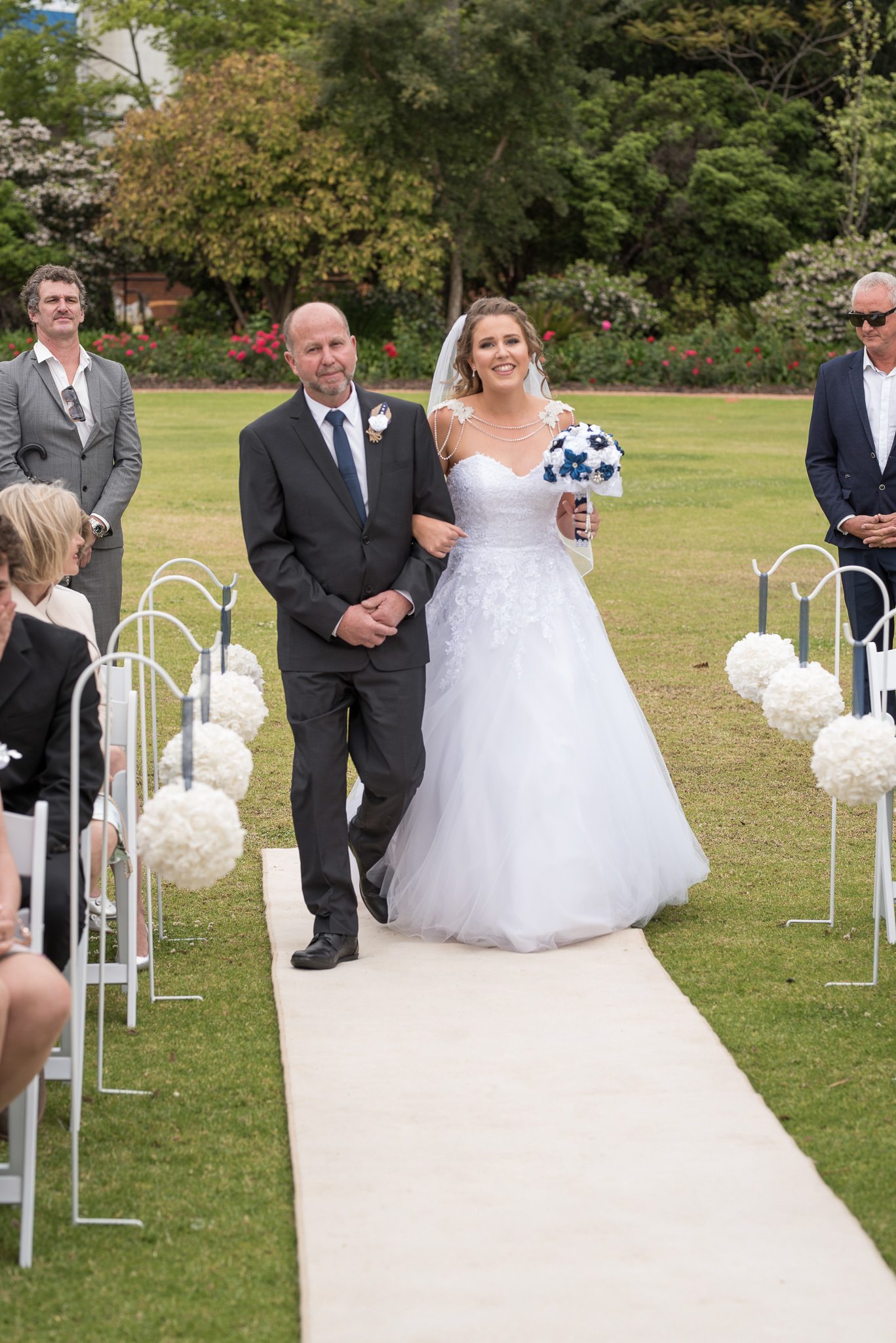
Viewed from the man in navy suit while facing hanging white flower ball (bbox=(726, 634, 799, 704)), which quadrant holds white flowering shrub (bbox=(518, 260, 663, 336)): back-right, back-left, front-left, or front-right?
back-right

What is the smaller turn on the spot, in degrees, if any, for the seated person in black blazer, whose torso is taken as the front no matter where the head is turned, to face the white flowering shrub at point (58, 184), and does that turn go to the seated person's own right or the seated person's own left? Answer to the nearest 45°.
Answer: approximately 180°

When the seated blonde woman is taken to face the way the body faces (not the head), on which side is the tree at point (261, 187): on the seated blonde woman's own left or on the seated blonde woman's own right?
on the seated blonde woman's own left

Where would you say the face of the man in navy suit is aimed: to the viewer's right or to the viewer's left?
to the viewer's left

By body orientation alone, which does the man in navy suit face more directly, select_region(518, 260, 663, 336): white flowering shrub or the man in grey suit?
the man in grey suit

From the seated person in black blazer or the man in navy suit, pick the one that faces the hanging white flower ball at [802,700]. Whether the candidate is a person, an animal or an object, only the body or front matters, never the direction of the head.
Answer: the man in navy suit

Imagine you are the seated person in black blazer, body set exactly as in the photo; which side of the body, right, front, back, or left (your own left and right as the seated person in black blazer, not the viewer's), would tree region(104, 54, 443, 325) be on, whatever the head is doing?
back

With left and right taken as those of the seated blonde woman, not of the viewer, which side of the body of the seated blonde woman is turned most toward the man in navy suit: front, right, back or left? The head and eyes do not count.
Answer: left

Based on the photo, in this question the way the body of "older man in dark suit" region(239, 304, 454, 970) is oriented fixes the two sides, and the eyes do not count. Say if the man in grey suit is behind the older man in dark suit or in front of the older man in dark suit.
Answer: behind
